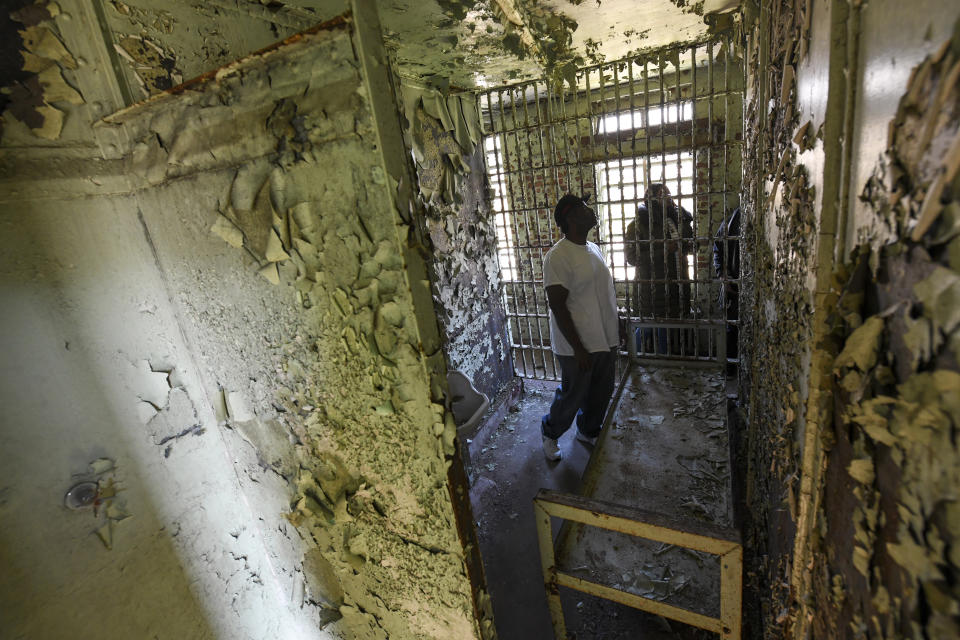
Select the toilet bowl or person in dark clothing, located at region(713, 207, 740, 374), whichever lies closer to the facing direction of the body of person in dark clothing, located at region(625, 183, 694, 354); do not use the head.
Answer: the toilet bowl

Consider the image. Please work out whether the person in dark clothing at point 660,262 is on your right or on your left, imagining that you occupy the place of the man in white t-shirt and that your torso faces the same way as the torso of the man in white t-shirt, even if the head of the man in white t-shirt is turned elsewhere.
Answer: on your left

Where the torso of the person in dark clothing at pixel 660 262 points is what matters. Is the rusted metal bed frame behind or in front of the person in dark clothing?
in front

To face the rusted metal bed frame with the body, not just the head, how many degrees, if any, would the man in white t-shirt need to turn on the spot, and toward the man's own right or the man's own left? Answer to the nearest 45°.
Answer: approximately 45° to the man's own right

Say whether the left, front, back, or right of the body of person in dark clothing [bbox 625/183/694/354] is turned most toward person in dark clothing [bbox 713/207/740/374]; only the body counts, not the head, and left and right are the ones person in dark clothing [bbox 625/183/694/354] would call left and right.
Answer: left

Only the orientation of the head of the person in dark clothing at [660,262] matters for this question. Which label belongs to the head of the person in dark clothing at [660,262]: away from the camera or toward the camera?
toward the camera

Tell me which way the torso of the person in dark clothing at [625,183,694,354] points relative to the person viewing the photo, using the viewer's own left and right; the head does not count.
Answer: facing the viewer

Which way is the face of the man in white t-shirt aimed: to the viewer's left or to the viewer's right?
to the viewer's right

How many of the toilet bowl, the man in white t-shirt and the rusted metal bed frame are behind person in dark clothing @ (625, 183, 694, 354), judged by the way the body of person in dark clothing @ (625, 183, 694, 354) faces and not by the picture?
0

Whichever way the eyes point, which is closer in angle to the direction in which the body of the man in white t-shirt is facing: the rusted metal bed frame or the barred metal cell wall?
the rusted metal bed frame
